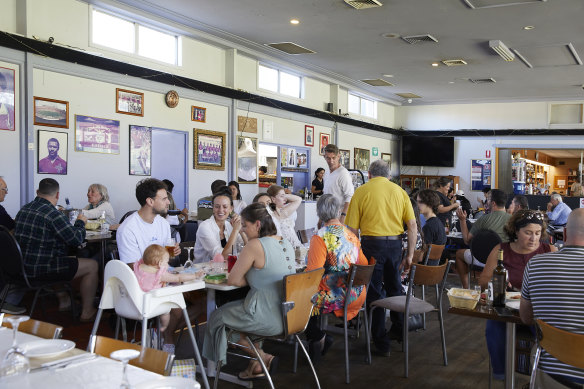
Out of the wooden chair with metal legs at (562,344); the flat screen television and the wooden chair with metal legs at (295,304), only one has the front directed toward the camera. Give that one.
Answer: the flat screen television

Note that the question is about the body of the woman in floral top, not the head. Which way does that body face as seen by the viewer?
away from the camera

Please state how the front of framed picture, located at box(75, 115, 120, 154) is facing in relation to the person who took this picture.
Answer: facing the viewer and to the right of the viewer

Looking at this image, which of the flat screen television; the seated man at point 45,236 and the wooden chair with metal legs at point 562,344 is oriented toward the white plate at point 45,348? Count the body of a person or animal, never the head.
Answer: the flat screen television

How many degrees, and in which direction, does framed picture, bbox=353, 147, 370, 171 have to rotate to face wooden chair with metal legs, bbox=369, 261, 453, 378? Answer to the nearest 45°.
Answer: approximately 45° to its right

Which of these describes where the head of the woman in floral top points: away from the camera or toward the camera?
away from the camera

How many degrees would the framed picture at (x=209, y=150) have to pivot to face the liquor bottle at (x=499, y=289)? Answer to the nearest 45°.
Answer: approximately 45° to its right

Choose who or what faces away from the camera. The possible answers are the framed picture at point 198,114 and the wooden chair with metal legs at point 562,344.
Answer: the wooden chair with metal legs

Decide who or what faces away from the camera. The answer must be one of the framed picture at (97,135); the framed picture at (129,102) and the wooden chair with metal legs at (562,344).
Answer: the wooden chair with metal legs

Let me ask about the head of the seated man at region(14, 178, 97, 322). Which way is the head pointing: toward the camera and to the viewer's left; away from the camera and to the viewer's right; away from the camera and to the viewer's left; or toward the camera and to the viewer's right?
away from the camera and to the viewer's right

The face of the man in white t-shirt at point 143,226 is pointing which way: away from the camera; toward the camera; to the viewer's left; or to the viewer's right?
to the viewer's right

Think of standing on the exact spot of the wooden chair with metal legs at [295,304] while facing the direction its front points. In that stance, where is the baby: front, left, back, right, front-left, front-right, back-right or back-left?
front-left

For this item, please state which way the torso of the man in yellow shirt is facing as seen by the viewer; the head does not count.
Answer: away from the camera

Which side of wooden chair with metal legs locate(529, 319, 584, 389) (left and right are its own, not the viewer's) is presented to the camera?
back

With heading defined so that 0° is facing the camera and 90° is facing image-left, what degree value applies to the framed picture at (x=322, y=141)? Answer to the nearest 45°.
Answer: approximately 315°
